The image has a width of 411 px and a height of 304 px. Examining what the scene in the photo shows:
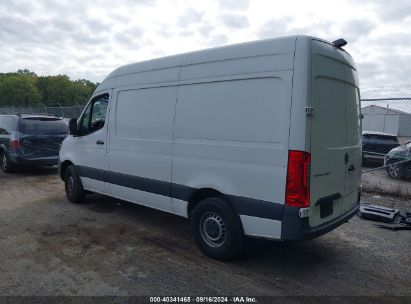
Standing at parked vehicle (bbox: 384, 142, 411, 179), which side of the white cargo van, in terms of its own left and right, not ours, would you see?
right

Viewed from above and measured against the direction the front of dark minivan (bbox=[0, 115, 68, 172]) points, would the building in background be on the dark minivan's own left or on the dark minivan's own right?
on the dark minivan's own right

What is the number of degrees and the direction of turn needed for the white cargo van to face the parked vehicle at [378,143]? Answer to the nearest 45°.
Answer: approximately 90° to its right

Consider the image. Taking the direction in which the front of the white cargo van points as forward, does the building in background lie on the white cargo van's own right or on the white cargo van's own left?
on the white cargo van's own right

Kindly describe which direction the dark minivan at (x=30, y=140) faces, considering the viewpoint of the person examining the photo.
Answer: facing away from the viewer and to the left of the viewer

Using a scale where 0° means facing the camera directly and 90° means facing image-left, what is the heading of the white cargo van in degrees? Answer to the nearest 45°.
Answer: approximately 135°

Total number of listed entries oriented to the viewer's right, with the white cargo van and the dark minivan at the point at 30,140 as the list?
0

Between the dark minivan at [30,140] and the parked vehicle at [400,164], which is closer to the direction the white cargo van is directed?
the dark minivan

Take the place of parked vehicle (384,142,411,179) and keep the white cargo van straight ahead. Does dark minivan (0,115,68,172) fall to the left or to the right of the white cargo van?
right

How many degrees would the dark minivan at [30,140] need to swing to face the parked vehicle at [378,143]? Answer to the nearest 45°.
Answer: approximately 135° to its right
